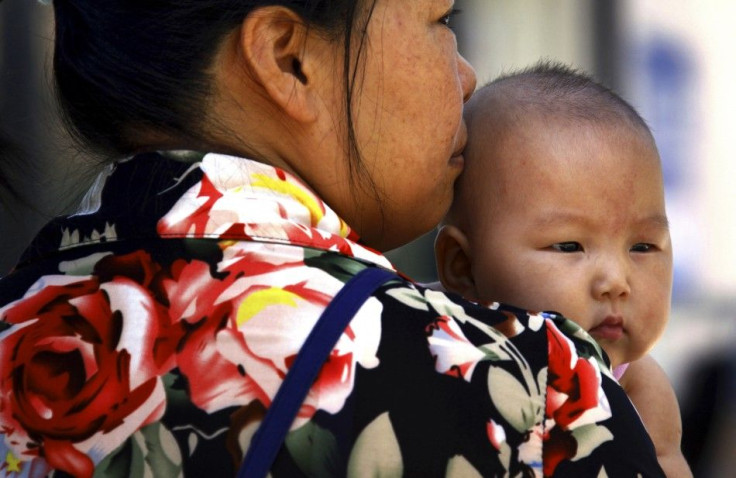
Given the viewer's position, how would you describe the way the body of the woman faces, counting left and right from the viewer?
facing away from the viewer and to the right of the viewer
